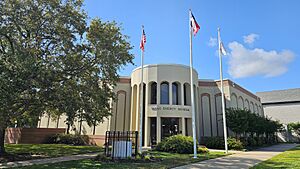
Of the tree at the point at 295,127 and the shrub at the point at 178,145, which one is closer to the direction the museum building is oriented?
the shrub

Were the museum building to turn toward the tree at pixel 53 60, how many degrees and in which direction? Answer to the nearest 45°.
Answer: approximately 45° to its right

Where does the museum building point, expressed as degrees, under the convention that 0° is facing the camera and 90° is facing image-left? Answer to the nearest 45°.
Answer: approximately 0°

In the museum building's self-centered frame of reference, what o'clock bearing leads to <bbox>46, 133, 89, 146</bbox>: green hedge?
The green hedge is roughly at 3 o'clock from the museum building.

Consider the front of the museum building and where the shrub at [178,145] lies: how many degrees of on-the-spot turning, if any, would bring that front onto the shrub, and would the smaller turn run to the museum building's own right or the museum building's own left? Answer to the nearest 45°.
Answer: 0° — it already faces it

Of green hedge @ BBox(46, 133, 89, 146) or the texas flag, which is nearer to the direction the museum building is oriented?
the texas flag

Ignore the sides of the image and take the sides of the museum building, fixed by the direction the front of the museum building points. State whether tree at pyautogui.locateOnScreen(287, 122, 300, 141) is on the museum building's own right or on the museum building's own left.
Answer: on the museum building's own left

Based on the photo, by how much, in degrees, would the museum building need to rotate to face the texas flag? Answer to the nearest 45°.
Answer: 0° — it already faces it

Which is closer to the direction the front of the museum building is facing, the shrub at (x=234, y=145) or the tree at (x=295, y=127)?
the shrub
